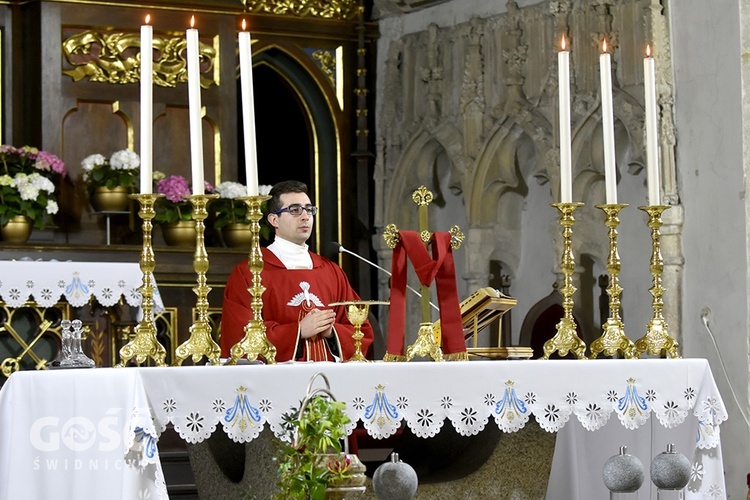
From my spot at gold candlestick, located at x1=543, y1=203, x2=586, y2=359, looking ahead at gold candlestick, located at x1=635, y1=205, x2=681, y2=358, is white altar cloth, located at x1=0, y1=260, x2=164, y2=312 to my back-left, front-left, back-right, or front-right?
back-left

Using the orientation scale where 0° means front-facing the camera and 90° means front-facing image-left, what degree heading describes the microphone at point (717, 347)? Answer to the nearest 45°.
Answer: approximately 90°

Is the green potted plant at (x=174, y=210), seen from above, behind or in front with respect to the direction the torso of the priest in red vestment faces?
behind

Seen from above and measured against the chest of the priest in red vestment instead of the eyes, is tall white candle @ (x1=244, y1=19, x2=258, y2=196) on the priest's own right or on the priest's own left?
on the priest's own right

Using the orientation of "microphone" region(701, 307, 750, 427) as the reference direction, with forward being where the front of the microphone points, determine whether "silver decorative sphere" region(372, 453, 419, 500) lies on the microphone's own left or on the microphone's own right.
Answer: on the microphone's own left

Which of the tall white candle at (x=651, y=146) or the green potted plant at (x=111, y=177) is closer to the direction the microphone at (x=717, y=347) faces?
the green potted plant

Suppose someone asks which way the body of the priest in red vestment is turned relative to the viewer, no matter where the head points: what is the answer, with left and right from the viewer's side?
facing the viewer and to the right of the viewer

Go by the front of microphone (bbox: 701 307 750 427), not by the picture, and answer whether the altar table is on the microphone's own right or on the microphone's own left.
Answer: on the microphone's own left

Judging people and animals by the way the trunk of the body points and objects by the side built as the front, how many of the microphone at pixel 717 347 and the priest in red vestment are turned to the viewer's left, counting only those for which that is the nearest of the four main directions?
1

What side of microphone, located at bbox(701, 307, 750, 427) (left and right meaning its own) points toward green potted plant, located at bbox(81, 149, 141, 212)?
front
